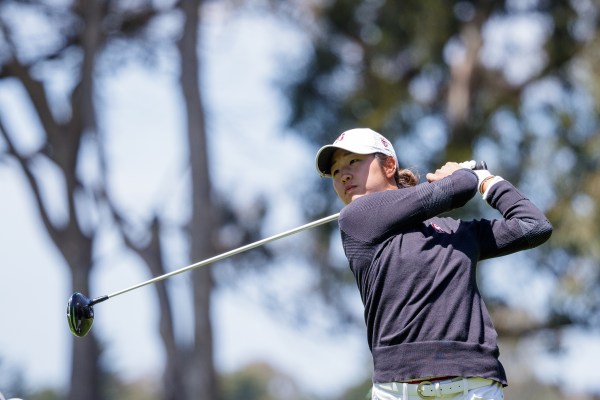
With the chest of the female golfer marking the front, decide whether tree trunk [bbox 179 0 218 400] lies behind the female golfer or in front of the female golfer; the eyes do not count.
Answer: behind

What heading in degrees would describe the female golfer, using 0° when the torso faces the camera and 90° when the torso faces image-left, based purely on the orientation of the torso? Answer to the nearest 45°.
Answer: approximately 0°
